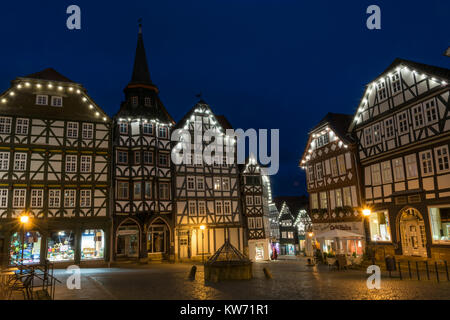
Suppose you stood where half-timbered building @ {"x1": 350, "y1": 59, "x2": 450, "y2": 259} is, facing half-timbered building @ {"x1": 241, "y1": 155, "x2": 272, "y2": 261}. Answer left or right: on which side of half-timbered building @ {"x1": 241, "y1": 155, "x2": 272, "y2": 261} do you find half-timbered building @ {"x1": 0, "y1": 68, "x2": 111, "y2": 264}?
left

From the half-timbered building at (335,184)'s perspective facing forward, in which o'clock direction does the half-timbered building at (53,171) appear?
the half-timbered building at (53,171) is roughly at 1 o'clock from the half-timbered building at (335,184).

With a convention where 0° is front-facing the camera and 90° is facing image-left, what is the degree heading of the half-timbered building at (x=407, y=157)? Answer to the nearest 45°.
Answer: approximately 45°

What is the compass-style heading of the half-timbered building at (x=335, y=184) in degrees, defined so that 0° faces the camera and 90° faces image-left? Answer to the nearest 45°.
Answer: approximately 45°

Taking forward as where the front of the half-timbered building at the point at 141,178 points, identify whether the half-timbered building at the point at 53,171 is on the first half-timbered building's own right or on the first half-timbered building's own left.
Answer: on the first half-timbered building's own right

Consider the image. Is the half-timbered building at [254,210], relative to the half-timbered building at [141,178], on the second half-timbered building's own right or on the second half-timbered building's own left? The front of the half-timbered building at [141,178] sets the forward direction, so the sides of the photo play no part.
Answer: on the second half-timbered building's own left

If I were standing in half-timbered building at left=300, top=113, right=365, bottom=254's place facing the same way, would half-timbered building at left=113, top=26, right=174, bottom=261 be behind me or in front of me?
in front

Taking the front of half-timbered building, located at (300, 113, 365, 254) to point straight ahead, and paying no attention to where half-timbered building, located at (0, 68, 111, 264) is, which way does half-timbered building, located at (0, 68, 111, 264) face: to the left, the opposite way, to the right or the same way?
to the left
